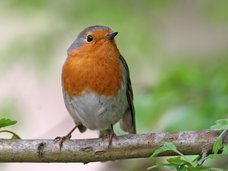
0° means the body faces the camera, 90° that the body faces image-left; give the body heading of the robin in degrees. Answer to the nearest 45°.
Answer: approximately 0°
